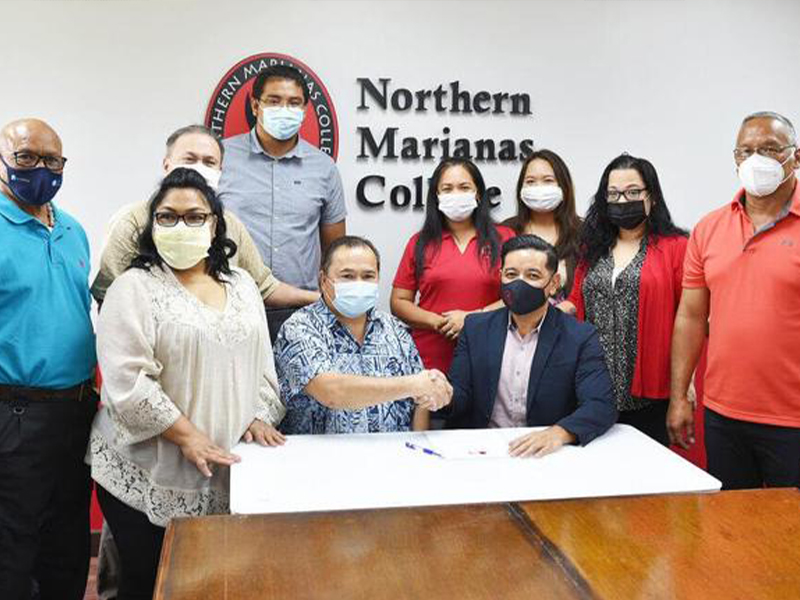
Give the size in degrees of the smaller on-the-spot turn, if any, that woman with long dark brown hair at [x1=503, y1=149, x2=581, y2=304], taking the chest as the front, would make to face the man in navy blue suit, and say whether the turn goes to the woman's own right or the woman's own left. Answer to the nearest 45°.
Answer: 0° — they already face them

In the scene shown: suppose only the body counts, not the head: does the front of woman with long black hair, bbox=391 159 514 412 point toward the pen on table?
yes

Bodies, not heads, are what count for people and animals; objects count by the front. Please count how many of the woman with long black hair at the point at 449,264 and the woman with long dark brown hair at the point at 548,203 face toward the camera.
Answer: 2

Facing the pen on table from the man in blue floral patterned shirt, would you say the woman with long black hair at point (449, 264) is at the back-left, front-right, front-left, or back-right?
back-left

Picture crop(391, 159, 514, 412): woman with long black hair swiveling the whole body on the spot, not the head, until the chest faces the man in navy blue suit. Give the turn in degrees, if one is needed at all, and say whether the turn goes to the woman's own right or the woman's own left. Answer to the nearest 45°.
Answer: approximately 45° to the woman's own left

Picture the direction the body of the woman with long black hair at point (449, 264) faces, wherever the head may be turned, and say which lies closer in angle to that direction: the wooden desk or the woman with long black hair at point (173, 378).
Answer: the wooden desk

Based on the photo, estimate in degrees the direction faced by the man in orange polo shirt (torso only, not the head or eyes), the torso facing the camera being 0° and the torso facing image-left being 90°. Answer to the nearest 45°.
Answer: approximately 45°
